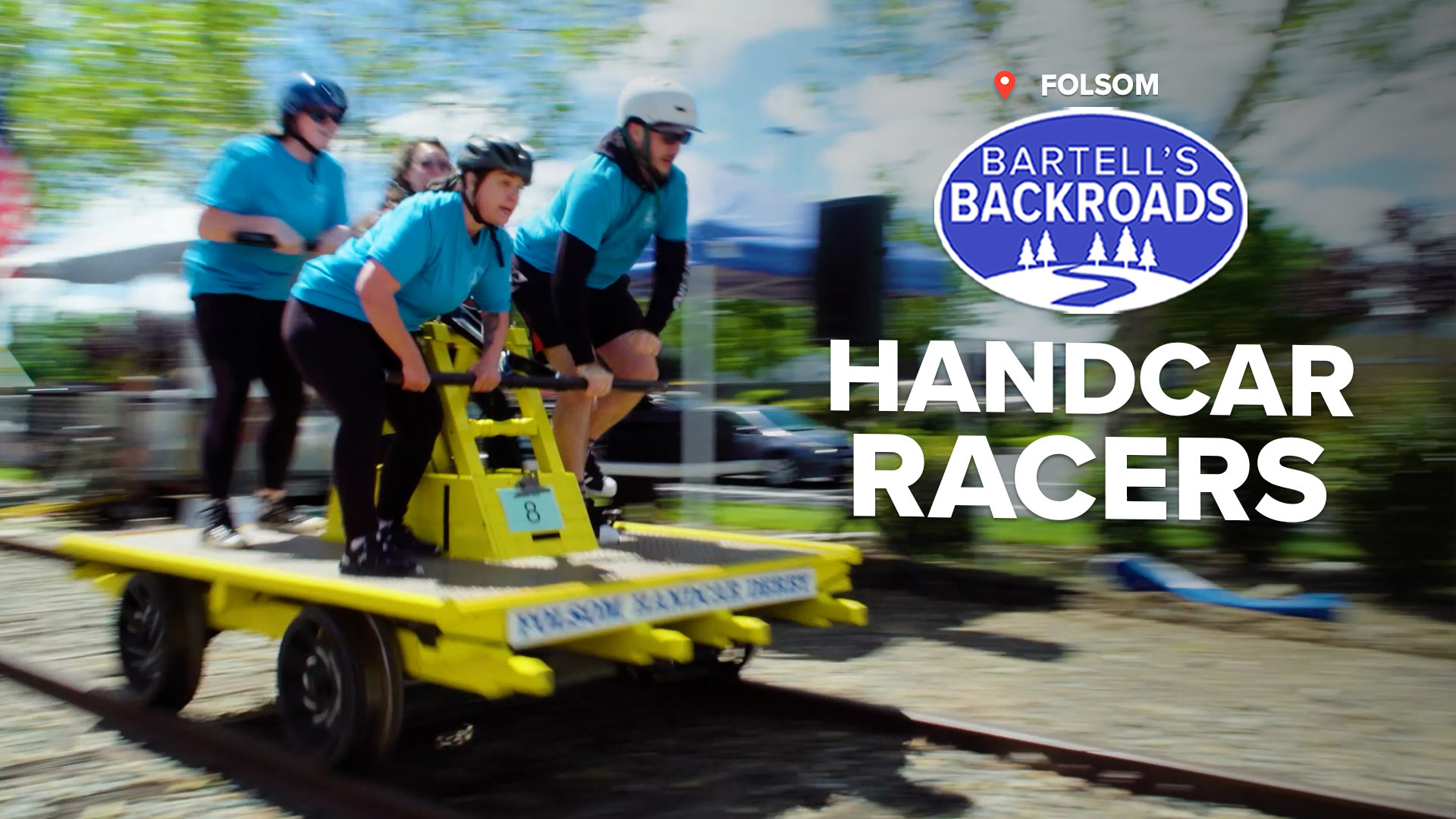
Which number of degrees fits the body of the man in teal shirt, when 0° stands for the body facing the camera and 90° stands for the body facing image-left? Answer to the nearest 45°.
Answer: approximately 315°

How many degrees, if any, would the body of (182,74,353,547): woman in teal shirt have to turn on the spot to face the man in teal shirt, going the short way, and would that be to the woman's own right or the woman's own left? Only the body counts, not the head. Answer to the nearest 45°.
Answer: approximately 45° to the woman's own left

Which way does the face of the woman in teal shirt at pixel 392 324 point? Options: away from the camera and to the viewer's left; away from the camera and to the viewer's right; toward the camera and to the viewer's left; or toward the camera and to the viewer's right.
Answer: toward the camera and to the viewer's right

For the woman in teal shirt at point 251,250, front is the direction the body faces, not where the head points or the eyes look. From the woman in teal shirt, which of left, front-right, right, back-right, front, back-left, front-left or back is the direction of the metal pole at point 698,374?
left

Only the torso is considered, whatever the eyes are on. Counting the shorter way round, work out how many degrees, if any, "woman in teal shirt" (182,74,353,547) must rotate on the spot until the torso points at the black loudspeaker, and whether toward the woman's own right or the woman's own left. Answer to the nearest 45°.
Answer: approximately 45° to the woman's own left

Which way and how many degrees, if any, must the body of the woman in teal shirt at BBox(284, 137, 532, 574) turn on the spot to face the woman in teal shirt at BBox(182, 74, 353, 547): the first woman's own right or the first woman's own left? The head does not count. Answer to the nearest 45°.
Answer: approximately 180°

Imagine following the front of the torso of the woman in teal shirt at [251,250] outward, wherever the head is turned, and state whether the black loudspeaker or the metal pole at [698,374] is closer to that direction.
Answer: the black loudspeaker

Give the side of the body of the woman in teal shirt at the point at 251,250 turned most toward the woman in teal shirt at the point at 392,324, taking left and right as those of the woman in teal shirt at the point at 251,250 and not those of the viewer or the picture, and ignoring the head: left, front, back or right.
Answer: front

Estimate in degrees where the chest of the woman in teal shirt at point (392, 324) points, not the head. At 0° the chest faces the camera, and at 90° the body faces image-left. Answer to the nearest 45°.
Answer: approximately 315°

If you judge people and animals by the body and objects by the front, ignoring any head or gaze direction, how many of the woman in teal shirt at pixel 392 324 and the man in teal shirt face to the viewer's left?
0
